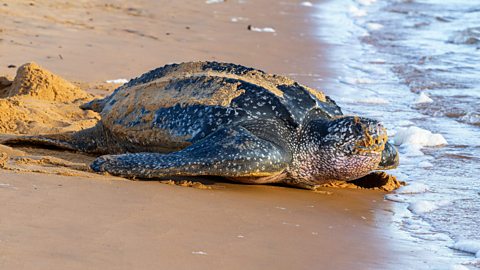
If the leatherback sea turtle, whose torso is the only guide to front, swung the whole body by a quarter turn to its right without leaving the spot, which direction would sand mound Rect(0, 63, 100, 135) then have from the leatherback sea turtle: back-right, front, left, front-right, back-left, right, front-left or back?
right

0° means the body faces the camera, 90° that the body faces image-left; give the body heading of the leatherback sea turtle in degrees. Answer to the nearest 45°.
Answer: approximately 315°

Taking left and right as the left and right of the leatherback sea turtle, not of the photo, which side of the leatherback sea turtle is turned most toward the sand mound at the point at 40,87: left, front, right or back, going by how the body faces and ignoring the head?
back
